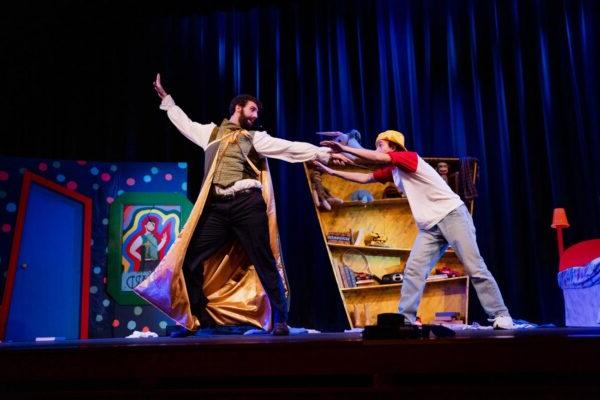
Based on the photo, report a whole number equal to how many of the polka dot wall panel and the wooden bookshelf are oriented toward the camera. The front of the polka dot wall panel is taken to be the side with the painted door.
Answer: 2

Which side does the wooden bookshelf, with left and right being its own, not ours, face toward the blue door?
right

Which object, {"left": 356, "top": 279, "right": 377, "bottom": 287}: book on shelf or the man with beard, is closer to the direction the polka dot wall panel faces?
the man with beard

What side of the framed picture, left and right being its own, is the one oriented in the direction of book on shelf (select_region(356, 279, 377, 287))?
left

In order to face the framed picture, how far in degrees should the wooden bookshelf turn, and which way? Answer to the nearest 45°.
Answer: approximately 90° to its right

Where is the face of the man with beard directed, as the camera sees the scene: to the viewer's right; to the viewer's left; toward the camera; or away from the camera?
to the viewer's right

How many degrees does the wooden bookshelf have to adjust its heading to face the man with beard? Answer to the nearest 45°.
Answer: approximately 45° to its right

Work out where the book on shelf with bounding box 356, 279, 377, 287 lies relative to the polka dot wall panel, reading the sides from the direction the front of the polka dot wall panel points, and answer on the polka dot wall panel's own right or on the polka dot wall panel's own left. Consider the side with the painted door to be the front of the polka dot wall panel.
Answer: on the polka dot wall panel's own left

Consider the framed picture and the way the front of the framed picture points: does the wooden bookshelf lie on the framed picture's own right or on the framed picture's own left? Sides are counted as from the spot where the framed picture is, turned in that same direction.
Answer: on the framed picture's own left
